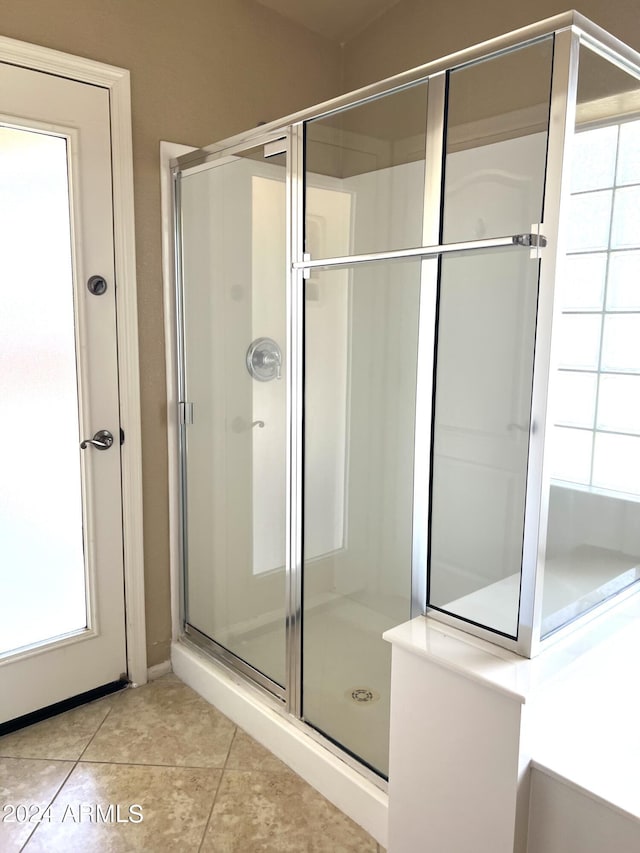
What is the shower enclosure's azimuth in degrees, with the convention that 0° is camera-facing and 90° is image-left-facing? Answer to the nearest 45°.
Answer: approximately 45°

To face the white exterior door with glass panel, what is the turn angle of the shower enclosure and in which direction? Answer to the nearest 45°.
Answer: approximately 45° to its right
